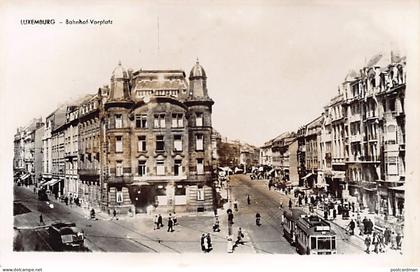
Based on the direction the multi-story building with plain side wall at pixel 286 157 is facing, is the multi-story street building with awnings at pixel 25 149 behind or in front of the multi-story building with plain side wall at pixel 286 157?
in front

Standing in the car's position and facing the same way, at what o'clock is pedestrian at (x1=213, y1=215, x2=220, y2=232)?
The pedestrian is roughly at 11 o'clock from the car.

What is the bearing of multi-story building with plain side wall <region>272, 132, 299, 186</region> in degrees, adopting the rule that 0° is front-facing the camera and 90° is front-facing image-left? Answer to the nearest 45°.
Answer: approximately 45°

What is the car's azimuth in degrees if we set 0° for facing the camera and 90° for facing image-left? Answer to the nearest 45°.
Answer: approximately 315°

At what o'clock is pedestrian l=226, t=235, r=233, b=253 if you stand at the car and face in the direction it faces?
The pedestrian is roughly at 11 o'clock from the car.
